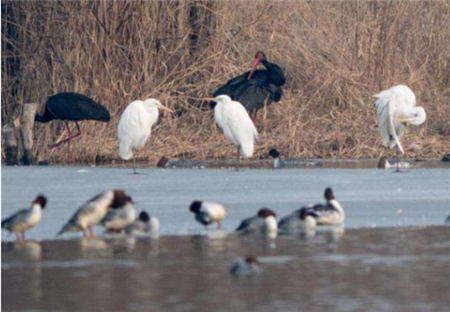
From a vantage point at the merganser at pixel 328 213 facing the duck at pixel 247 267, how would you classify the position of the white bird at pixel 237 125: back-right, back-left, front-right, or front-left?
back-right

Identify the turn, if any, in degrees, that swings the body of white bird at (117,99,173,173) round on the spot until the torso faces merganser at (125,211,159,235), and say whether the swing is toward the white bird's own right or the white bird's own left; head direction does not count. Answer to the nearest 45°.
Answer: approximately 90° to the white bird's own right

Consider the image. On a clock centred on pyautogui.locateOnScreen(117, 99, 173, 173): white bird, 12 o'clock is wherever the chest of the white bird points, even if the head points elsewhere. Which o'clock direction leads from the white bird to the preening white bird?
The preening white bird is roughly at 12 o'clock from the white bird.

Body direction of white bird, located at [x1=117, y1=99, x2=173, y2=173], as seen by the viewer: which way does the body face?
to the viewer's right

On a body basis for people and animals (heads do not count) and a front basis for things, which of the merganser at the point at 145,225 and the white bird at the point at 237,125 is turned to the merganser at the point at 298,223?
the merganser at the point at 145,225

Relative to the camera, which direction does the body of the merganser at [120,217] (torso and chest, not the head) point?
to the viewer's right

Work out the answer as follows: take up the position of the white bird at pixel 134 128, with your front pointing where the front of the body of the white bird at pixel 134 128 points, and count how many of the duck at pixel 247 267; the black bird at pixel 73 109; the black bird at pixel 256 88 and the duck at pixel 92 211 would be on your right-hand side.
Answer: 2

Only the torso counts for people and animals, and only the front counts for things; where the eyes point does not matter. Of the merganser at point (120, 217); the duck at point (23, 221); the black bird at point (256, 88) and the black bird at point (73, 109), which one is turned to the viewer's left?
the black bird at point (73, 109)

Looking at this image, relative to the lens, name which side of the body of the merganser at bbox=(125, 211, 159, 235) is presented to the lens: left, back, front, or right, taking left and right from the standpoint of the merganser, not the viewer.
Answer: right

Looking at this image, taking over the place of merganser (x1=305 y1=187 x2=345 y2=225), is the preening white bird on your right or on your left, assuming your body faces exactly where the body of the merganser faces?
on your left

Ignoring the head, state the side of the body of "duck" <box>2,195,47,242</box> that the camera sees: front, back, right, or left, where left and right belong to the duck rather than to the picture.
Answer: right

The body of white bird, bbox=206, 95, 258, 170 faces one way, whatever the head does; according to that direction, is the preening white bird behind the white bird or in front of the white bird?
behind
